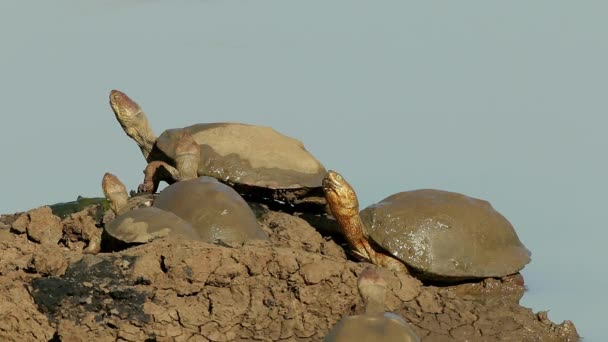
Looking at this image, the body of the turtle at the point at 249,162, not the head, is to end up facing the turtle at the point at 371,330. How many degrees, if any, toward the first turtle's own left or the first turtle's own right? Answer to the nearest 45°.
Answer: approximately 90° to the first turtle's own left

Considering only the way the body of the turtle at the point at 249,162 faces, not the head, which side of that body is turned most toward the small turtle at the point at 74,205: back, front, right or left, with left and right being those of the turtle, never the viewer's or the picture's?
front

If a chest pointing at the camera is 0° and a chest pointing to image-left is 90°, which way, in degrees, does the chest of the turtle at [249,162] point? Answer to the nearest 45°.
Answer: approximately 90°

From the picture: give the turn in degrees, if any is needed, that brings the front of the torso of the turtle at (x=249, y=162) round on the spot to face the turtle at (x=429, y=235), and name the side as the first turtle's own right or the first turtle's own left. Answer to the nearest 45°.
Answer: approximately 135° to the first turtle's own left

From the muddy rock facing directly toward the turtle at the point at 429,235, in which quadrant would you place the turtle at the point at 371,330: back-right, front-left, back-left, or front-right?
front-right
